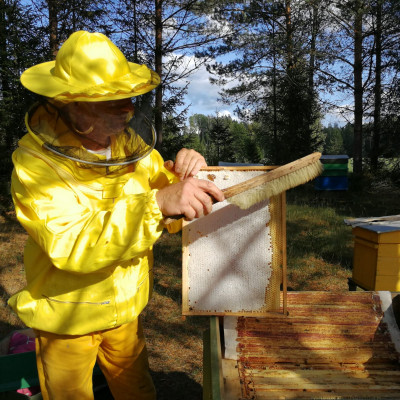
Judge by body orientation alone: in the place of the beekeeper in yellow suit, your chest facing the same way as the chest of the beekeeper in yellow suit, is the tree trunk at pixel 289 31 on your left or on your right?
on your left

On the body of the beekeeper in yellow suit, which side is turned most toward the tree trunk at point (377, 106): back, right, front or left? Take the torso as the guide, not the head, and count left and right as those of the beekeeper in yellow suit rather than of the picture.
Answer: left

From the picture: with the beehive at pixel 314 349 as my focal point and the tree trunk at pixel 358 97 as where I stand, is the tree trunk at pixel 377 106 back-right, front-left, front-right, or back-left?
back-left

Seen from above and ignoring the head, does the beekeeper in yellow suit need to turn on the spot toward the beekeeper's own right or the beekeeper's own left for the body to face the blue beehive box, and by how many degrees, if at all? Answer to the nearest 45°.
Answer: approximately 90° to the beekeeper's own left

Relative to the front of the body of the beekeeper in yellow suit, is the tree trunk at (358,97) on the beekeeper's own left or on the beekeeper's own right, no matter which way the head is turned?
on the beekeeper's own left

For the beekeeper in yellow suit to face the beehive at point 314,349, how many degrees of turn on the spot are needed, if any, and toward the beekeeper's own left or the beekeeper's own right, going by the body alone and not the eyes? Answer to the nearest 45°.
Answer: approximately 45° to the beekeeper's own left

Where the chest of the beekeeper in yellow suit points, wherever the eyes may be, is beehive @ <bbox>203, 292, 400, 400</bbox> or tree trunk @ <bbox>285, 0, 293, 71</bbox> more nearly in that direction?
the beehive

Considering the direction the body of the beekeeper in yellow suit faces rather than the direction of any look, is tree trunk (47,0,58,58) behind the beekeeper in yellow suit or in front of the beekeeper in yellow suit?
behind

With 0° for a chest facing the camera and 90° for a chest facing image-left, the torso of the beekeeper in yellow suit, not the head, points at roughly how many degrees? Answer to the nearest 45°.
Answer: approximately 315°

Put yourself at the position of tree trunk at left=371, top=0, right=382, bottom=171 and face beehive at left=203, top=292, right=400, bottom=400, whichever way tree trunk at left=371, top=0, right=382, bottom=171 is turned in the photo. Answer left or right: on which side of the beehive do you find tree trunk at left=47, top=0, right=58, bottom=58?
right

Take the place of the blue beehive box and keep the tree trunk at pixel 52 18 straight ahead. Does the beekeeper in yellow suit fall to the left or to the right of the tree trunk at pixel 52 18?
left
